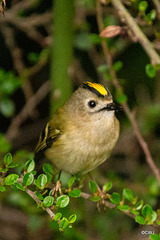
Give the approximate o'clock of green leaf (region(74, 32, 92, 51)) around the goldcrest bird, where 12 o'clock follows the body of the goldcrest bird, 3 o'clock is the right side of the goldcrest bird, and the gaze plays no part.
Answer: The green leaf is roughly at 8 o'clock from the goldcrest bird.

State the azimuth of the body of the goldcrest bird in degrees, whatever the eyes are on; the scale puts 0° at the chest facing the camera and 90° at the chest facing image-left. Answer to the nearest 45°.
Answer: approximately 315°

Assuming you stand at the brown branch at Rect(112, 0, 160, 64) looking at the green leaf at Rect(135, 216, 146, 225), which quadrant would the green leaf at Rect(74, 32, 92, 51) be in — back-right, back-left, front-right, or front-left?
back-right
